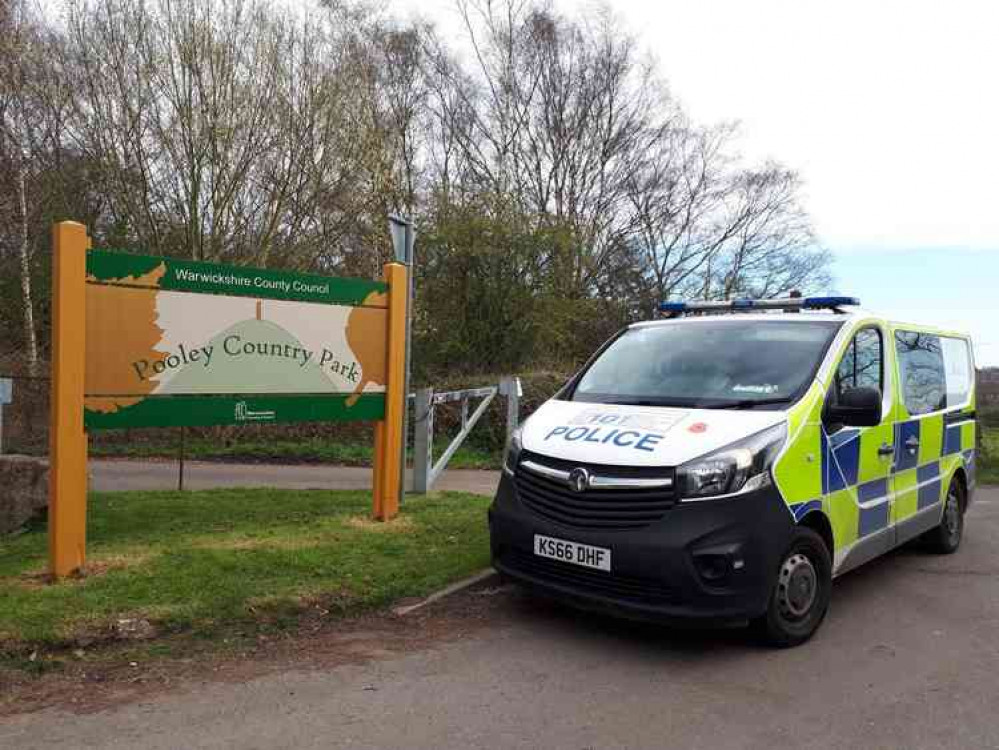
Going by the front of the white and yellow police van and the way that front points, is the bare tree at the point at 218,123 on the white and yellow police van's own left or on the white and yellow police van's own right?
on the white and yellow police van's own right

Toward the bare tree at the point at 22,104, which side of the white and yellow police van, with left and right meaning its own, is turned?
right

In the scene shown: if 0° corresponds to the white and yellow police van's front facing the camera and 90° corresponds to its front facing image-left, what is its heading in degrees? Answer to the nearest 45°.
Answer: approximately 45°

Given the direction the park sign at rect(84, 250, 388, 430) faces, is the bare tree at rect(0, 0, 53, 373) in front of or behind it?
behind

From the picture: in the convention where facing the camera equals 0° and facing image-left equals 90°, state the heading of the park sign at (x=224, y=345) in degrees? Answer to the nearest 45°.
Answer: approximately 315°
